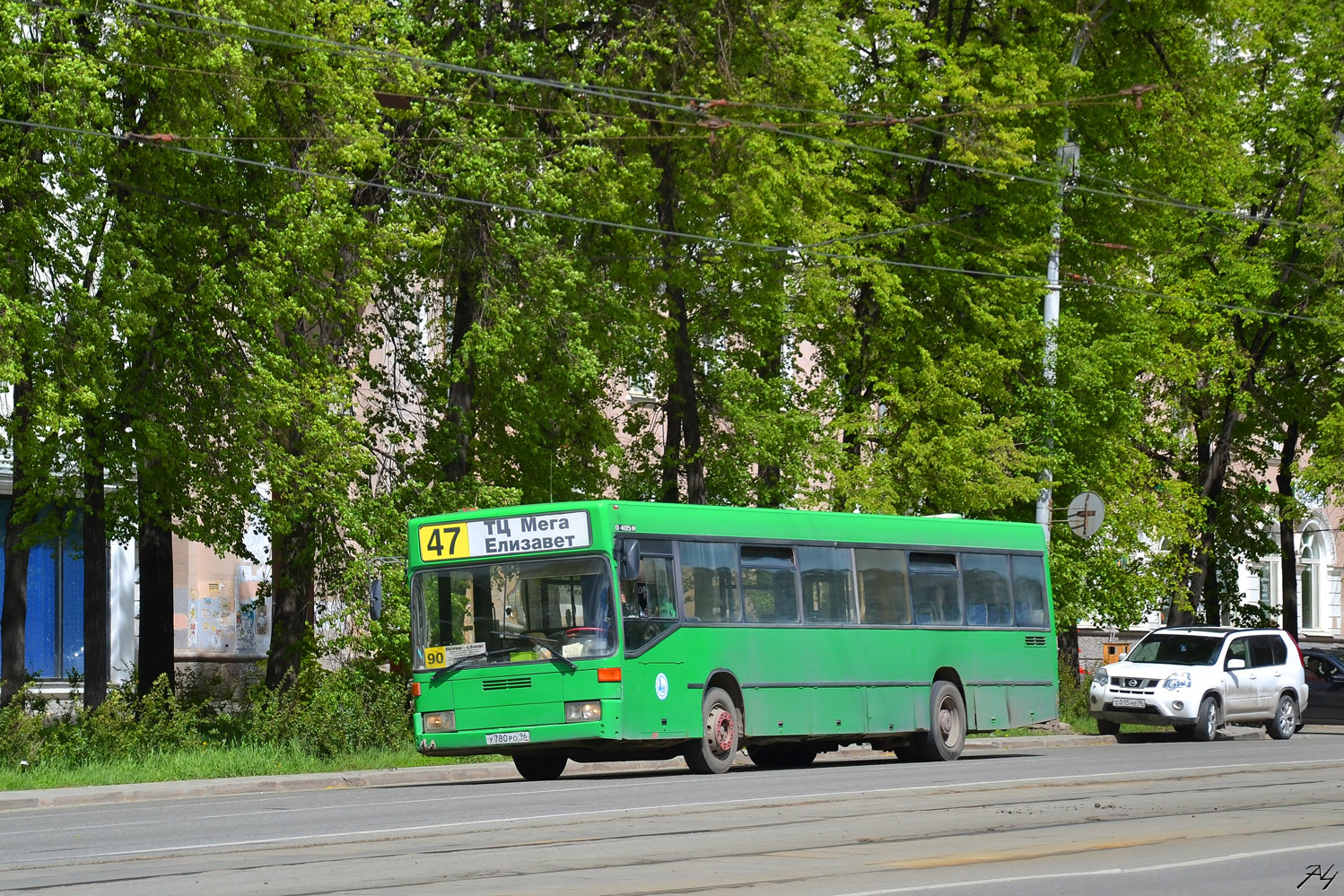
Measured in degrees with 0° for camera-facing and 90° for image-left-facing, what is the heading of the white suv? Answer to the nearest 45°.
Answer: approximately 45°

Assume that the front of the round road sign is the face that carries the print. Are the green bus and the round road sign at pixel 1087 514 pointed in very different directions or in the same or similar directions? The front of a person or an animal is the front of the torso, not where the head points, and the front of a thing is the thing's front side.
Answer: very different directions

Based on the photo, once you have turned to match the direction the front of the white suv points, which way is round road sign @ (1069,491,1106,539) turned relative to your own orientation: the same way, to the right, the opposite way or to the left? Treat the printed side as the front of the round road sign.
the opposite way

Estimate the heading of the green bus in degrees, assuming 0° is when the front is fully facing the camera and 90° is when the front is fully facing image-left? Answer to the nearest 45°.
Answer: approximately 45°

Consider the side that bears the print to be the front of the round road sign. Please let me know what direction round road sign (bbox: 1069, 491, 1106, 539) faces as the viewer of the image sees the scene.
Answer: facing away from the viewer and to the right of the viewer
